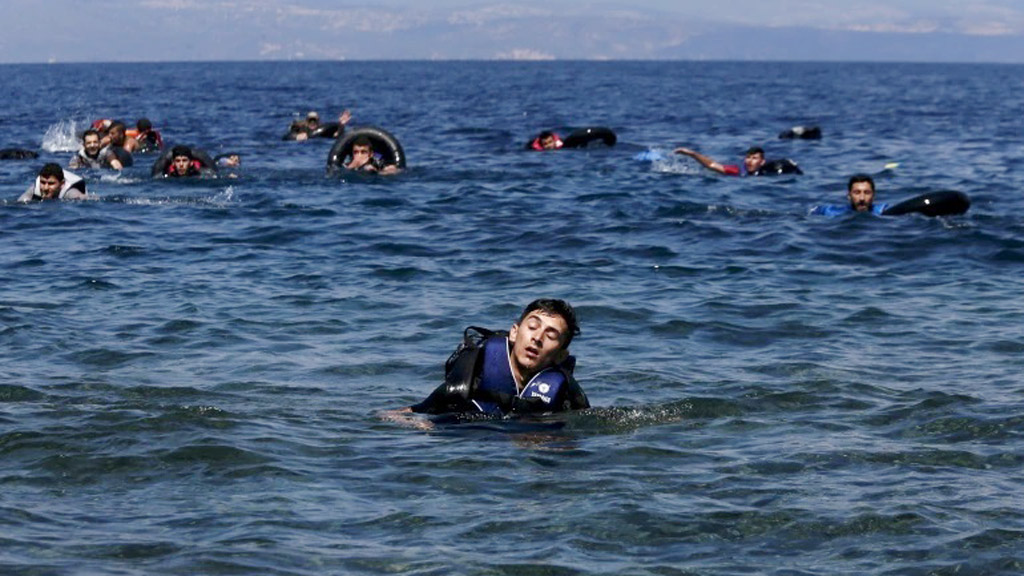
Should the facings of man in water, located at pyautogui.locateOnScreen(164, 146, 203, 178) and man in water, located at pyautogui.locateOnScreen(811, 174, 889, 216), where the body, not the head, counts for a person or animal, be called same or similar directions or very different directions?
same or similar directions

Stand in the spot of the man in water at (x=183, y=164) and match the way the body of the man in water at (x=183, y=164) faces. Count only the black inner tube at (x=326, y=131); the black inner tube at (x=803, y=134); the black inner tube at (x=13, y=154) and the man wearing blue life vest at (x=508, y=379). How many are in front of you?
1

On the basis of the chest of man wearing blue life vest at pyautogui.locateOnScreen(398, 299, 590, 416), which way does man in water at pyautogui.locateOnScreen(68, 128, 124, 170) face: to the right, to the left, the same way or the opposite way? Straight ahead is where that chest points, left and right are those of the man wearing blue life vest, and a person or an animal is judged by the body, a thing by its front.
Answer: the same way

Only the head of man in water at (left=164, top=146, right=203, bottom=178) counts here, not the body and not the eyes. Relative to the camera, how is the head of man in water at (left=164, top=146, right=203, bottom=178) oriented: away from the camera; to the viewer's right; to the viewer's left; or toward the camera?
toward the camera

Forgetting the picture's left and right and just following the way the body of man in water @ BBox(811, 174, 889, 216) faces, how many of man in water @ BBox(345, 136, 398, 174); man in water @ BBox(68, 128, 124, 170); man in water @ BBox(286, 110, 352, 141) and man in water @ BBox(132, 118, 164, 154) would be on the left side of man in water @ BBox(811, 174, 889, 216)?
0

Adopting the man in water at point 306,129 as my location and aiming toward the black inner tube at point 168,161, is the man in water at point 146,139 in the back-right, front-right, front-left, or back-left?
front-right

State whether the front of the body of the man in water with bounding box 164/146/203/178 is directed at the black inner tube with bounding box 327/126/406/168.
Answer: no

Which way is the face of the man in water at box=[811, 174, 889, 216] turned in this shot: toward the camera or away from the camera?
toward the camera

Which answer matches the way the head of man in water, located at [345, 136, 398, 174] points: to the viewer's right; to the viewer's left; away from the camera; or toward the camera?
toward the camera

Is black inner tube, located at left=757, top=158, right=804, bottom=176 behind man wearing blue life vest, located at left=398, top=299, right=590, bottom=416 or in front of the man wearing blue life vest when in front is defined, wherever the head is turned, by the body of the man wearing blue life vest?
behind

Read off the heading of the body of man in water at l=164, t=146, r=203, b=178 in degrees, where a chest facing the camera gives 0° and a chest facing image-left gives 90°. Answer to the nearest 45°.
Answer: approximately 0°

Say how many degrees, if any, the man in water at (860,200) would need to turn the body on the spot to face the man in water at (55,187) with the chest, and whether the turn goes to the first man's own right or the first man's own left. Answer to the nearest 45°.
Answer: approximately 90° to the first man's own right

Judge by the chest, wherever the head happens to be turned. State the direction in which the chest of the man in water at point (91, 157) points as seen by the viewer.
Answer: toward the camera

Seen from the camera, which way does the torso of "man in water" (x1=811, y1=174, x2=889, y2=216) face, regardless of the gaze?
toward the camera

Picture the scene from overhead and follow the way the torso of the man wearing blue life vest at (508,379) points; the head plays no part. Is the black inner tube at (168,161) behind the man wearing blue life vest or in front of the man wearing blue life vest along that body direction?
behind

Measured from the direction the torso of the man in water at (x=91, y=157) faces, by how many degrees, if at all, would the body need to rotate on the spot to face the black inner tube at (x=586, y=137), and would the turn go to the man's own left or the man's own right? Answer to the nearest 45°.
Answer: approximately 90° to the man's own left
